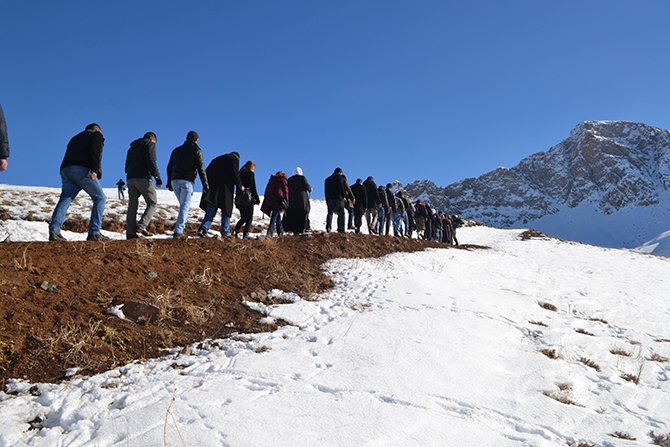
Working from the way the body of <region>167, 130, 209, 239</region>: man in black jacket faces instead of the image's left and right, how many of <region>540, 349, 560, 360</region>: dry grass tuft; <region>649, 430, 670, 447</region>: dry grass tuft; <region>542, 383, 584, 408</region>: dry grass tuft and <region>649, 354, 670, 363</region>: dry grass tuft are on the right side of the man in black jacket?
4

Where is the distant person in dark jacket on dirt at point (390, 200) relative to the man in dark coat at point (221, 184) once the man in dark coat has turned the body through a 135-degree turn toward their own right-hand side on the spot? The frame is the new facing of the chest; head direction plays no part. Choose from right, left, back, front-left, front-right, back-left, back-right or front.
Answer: back-left

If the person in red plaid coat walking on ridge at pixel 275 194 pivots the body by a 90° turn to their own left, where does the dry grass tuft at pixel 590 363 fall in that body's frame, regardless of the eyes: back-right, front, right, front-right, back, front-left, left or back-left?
back

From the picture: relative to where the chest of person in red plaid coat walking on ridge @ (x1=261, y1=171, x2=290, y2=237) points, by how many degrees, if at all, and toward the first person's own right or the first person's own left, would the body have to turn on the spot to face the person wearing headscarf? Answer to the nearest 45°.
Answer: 0° — they already face them

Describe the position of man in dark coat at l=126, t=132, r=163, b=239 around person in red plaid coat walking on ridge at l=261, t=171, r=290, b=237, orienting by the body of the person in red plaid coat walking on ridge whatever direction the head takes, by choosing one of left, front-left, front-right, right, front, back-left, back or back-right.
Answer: back

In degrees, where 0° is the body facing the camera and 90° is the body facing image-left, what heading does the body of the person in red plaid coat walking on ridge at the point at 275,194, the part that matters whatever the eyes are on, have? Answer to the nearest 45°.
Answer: approximately 225°

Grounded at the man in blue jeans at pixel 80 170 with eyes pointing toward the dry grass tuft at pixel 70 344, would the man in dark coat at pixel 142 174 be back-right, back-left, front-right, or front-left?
back-left

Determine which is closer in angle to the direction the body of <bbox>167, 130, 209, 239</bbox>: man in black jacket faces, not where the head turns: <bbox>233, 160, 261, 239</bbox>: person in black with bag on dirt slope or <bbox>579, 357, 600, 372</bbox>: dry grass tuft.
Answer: the person in black with bag on dirt slope

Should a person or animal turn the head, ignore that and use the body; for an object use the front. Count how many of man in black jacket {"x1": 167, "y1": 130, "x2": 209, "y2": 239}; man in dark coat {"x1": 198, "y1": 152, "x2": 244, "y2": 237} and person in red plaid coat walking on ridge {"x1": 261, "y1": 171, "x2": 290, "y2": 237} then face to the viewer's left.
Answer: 0

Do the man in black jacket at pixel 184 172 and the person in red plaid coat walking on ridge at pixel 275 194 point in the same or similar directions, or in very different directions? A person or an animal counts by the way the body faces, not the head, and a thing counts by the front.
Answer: same or similar directions

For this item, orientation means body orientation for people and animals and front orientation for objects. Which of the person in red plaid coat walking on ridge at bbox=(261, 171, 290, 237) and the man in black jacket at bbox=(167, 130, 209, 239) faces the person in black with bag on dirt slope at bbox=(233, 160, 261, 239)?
the man in black jacket

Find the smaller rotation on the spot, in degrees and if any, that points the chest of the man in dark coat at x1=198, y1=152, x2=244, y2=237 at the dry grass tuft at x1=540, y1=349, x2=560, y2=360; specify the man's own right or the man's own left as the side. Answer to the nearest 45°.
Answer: approximately 90° to the man's own right

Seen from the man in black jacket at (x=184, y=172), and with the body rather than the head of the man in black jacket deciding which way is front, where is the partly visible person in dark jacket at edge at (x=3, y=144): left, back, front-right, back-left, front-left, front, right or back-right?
back

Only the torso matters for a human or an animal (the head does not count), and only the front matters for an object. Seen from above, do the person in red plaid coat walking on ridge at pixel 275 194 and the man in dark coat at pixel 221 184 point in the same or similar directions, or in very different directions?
same or similar directions

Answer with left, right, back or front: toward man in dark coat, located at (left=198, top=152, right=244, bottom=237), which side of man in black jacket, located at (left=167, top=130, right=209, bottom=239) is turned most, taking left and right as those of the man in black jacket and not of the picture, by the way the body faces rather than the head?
front

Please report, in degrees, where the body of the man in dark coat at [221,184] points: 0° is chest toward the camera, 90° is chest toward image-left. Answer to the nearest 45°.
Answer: approximately 225°

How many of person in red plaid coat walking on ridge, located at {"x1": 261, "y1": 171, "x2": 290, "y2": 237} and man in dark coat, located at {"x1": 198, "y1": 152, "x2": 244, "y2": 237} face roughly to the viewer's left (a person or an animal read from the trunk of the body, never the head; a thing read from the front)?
0

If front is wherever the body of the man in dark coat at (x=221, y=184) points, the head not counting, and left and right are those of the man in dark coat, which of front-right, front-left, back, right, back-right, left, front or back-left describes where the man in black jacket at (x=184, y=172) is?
back

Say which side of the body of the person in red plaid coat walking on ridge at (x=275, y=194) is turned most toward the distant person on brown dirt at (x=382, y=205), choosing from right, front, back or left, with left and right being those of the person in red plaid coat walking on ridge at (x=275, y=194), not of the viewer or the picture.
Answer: front

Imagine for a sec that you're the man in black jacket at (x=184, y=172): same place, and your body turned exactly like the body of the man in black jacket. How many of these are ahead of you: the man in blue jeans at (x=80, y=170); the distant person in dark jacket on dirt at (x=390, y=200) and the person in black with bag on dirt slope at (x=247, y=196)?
2
